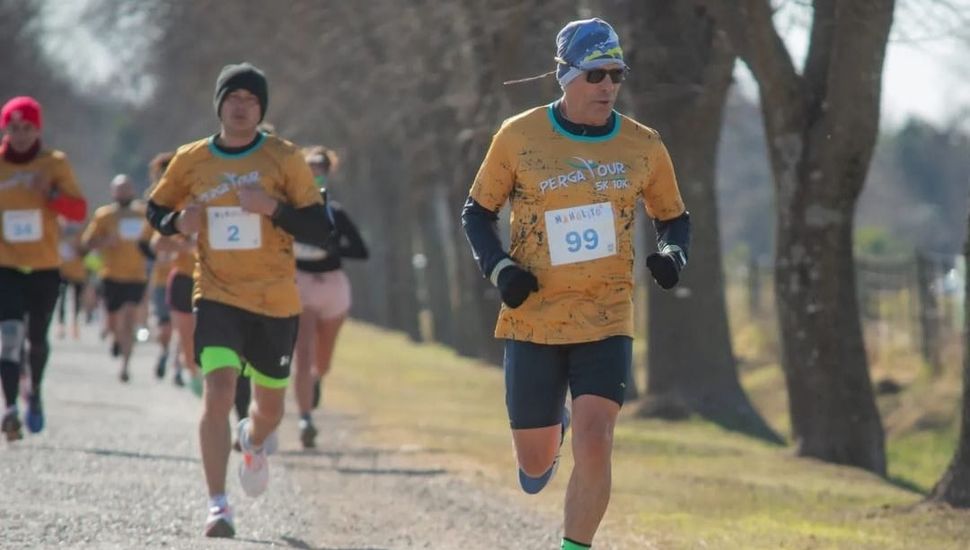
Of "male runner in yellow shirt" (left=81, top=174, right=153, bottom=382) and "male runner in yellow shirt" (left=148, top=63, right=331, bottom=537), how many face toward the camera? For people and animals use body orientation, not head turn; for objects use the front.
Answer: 2

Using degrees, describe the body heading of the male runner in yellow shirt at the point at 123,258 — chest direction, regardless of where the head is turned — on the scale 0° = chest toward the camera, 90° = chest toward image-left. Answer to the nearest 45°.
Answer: approximately 0°

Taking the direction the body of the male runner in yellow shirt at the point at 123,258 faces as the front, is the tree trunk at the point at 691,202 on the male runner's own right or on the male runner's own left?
on the male runner's own left

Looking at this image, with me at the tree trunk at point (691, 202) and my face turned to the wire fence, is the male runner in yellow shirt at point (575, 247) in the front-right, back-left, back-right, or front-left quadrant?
back-right

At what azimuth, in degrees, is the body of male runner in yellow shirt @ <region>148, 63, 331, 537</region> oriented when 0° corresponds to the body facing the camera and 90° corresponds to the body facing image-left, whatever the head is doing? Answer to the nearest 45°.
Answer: approximately 0°

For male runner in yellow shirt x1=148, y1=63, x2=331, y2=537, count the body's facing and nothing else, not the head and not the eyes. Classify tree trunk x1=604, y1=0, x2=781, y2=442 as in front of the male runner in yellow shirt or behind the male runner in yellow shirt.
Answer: behind

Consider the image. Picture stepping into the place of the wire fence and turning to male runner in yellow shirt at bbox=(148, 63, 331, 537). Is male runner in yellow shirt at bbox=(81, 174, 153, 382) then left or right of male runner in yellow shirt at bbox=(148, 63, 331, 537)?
right

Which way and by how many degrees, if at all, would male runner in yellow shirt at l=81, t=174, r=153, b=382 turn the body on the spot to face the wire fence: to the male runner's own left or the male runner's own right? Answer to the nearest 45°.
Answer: approximately 90° to the male runner's own left

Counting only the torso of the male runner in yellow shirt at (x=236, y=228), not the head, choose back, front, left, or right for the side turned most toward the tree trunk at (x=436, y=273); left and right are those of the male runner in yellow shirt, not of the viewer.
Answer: back
